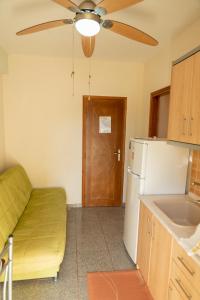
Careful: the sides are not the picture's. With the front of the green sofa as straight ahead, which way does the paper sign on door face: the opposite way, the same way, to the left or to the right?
to the right

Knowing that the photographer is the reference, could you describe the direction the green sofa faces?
facing to the right of the viewer

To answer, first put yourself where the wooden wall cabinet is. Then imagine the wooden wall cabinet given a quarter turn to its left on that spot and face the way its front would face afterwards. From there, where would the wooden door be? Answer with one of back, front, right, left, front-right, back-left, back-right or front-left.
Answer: back

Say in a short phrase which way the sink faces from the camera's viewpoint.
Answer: facing to the left of the viewer

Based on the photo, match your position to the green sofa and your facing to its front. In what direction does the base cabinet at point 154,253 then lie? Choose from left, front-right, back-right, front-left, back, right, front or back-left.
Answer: front-right

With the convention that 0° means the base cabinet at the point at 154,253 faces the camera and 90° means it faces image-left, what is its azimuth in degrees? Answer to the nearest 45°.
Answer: approximately 90°

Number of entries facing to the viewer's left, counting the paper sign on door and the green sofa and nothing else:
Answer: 0

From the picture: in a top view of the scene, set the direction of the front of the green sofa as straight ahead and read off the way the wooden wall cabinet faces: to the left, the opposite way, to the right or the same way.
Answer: the opposite way

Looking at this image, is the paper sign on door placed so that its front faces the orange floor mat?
yes

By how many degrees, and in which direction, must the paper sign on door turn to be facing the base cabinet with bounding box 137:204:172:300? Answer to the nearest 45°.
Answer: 0° — it already faces it

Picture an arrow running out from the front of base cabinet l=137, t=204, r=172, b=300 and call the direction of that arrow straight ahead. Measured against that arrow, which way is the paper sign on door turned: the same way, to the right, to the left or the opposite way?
to the left

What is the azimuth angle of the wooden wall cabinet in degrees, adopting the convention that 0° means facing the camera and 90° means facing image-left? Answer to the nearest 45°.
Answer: approximately 45°

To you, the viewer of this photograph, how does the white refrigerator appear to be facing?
facing to the left of the viewer

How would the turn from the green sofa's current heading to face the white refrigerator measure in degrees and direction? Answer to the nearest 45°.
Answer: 0° — it already faces it

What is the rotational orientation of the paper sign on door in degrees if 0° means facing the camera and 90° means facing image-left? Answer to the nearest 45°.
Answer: approximately 0°
